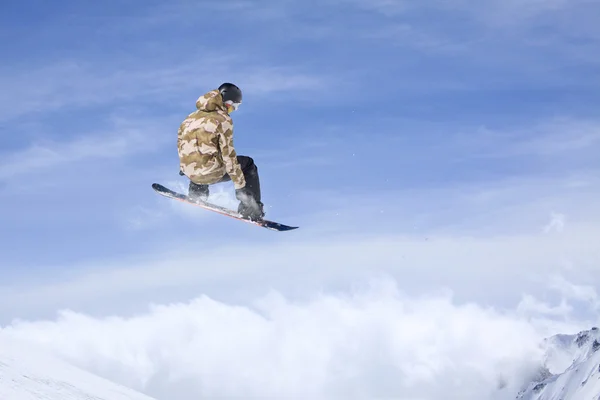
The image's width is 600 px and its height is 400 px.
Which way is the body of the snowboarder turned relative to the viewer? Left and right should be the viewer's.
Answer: facing away from the viewer and to the right of the viewer
